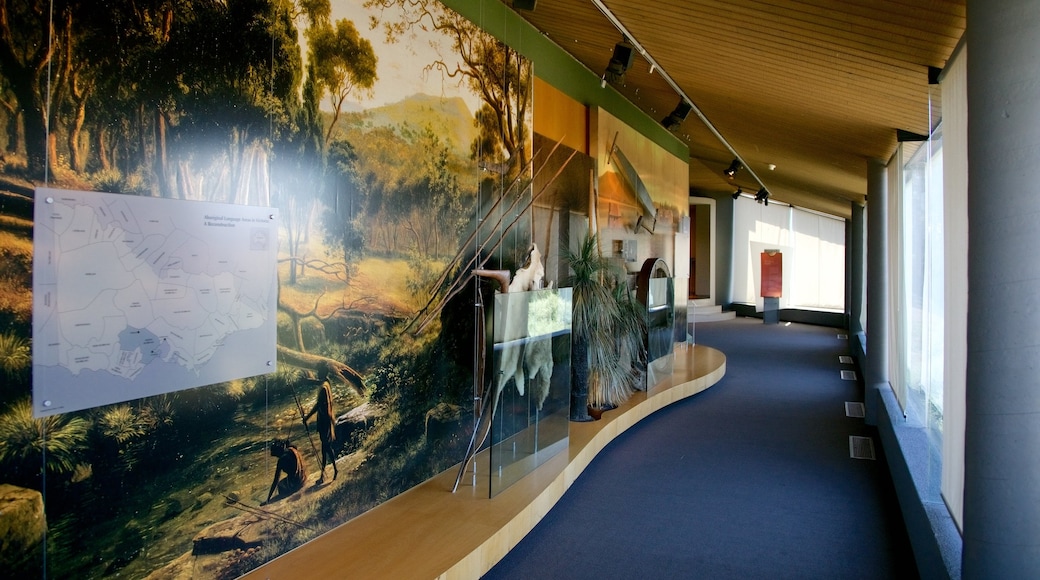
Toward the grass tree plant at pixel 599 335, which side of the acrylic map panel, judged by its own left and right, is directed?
left

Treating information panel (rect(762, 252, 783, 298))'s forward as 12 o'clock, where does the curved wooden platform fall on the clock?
The curved wooden platform is roughly at 12 o'clock from the information panel.

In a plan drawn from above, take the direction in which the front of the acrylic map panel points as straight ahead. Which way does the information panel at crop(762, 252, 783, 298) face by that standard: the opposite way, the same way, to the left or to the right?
to the right

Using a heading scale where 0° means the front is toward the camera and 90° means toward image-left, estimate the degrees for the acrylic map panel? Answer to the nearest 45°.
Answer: approximately 315°

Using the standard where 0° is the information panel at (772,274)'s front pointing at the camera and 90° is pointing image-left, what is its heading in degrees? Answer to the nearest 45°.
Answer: approximately 0°

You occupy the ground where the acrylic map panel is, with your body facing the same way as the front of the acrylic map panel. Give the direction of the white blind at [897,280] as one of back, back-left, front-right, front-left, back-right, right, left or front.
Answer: front-left

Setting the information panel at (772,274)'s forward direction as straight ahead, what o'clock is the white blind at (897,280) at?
The white blind is roughly at 12 o'clock from the information panel.

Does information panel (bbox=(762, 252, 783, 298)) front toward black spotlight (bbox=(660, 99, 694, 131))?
yes

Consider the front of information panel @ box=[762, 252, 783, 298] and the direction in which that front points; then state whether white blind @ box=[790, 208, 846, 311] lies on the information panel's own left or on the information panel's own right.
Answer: on the information panel's own left
